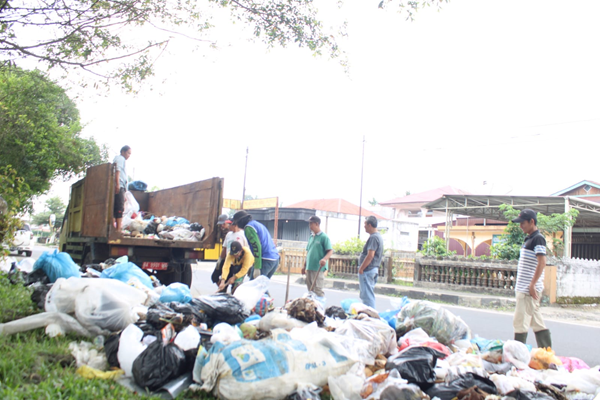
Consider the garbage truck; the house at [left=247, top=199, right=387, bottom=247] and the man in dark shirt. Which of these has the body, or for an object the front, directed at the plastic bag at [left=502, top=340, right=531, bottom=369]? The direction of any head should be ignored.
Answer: the house

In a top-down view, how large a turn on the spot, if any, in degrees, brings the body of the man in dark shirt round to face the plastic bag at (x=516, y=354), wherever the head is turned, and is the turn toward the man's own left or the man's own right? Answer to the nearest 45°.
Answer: approximately 135° to the man's own left

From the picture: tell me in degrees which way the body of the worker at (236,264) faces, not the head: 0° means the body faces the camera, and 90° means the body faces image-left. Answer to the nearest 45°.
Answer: approximately 45°

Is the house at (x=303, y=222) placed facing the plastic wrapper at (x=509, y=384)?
yes

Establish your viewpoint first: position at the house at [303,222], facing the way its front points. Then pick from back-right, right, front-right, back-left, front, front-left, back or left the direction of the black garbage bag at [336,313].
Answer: front

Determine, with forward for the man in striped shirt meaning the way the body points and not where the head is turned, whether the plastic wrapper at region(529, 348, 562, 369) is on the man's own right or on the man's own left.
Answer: on the man's own left

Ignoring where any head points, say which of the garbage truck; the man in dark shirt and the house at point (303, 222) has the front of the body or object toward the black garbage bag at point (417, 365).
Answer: the house

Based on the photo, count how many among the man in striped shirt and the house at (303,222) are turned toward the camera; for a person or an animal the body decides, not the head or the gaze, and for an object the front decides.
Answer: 1

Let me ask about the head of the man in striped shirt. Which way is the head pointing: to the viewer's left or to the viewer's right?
to the viewer's left

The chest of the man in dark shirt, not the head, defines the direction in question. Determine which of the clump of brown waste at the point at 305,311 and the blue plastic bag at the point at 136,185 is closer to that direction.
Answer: the blue plastic bag

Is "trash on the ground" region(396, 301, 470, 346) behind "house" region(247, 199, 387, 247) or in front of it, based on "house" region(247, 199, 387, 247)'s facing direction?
in front

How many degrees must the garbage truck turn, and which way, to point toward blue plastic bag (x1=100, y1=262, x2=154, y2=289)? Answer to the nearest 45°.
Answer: approximately 135° to its left

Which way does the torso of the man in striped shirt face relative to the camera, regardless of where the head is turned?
to the viewer's left

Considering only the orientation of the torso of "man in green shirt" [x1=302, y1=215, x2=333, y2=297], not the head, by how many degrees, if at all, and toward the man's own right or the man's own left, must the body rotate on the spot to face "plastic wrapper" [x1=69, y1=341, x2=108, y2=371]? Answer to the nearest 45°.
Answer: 0° — they already face it

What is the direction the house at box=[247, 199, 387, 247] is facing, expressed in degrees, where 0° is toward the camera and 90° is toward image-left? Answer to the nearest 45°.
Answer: approximately 0°

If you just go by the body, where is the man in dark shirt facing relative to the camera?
to the viewer's left

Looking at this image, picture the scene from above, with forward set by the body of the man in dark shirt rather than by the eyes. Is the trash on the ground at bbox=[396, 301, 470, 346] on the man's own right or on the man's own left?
on the man's own left

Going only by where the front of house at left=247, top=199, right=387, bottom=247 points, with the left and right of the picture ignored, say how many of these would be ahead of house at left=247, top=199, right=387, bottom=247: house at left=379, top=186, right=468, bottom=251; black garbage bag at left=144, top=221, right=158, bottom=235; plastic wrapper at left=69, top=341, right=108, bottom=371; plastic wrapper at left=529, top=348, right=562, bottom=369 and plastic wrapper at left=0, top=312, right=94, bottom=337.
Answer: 4

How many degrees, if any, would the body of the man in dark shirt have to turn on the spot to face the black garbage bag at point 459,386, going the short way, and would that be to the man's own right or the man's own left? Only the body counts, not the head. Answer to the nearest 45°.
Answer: approximately 90° to the man's own left
